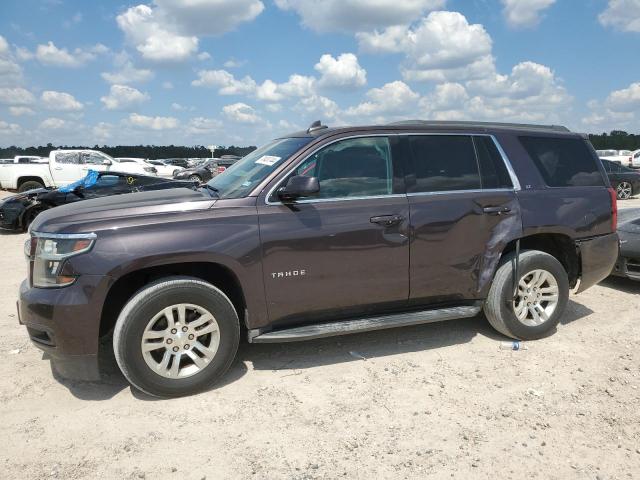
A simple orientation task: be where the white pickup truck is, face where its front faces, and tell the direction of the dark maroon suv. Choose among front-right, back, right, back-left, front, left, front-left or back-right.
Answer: right

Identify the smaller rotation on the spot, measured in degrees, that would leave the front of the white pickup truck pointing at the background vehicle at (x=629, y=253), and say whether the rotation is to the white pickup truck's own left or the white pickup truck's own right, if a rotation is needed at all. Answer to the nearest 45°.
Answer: approximately 45° to the white pickup truck's own right

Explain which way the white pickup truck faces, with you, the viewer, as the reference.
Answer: facing to the right of the viewer

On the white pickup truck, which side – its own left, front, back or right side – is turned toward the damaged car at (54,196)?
right

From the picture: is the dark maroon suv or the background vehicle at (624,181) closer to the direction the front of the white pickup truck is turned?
the background vehicle

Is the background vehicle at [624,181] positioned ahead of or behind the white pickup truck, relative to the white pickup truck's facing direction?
ahead
